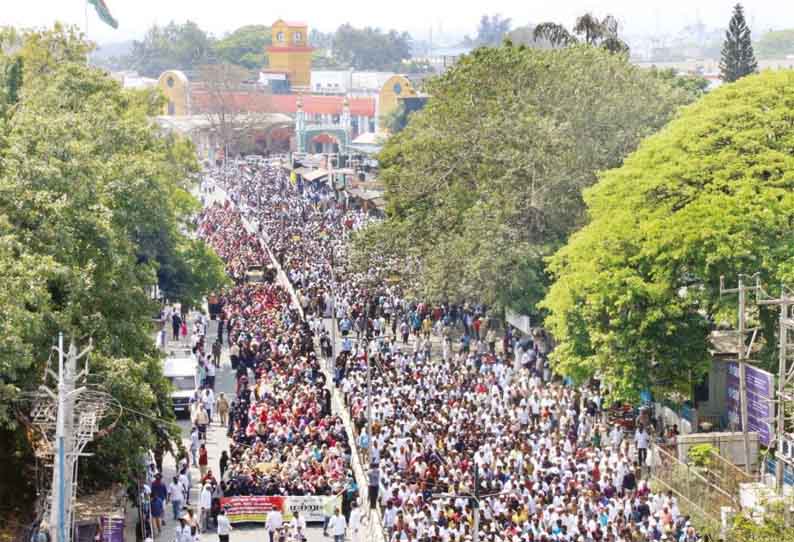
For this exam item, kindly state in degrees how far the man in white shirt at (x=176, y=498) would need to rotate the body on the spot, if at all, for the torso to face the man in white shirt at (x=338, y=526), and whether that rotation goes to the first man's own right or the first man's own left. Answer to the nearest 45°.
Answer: approximately 45° to the first man's own left

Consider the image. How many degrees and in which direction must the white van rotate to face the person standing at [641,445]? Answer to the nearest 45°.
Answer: approximately 45° to its left

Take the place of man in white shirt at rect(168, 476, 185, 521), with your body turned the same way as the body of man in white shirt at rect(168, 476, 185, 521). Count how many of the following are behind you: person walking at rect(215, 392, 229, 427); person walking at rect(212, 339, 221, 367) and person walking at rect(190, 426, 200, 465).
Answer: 3

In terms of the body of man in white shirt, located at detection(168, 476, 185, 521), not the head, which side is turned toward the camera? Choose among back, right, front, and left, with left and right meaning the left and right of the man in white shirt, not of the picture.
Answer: front

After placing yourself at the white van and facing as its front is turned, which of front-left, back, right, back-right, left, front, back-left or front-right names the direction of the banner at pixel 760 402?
front-left

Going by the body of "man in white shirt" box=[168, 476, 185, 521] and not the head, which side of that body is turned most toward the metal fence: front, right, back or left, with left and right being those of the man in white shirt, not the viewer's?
left

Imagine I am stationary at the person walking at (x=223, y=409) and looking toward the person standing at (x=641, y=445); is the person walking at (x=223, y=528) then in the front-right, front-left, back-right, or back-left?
front-right

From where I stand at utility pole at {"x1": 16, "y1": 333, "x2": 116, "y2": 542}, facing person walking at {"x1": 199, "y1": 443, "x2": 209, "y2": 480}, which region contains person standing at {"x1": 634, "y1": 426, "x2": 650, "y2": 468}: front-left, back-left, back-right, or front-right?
front-right

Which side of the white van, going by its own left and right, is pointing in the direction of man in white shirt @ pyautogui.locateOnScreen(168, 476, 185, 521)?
front

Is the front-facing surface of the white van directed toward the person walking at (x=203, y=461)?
yes

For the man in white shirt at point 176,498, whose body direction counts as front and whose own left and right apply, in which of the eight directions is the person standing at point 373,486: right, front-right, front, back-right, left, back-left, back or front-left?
left

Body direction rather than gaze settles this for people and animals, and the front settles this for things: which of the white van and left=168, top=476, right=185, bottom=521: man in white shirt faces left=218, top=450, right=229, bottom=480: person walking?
the white van

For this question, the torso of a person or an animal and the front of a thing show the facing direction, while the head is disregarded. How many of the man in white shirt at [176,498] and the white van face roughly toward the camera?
2

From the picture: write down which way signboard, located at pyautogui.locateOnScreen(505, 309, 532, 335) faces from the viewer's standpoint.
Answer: facing the viewer and to the left of the viewer

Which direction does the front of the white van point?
toward the camera

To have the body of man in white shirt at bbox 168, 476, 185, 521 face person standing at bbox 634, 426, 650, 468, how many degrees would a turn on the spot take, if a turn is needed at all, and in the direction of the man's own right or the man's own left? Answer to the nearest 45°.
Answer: approximately 90° to the man's own left
